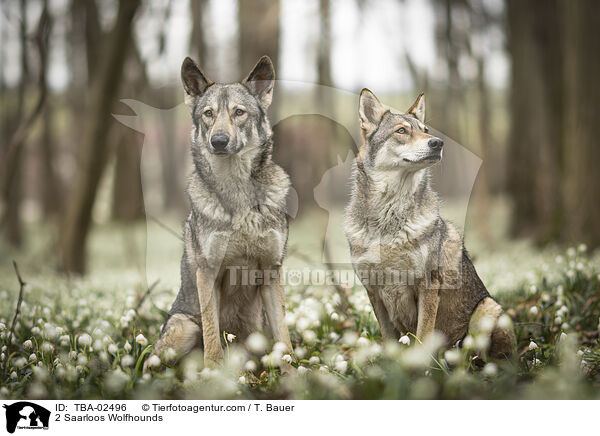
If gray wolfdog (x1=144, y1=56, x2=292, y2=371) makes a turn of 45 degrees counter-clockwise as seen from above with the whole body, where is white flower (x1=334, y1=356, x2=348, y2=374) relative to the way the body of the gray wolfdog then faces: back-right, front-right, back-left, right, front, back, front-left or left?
front

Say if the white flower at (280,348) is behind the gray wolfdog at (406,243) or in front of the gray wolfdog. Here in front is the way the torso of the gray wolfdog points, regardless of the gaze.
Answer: in front

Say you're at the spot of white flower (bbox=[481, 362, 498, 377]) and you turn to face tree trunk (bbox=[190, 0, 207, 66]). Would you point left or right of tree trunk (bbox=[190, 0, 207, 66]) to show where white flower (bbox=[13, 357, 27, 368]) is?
left

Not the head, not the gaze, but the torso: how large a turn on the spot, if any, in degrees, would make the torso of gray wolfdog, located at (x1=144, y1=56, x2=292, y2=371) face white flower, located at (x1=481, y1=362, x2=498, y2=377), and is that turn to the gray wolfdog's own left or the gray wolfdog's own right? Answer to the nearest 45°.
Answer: approximately 45° to the gray wolfdog's own left

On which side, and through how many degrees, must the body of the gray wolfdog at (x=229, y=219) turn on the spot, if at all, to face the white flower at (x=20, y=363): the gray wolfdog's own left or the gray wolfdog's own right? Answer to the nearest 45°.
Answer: approximately 90° to the gray wolfdog's own right

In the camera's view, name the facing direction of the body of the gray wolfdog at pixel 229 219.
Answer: toward the camera

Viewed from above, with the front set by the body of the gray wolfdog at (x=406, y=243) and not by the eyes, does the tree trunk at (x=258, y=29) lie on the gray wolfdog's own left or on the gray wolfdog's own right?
on the gray wolfdog's own right

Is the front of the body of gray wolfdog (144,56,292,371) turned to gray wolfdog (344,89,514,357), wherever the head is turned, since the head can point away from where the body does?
no

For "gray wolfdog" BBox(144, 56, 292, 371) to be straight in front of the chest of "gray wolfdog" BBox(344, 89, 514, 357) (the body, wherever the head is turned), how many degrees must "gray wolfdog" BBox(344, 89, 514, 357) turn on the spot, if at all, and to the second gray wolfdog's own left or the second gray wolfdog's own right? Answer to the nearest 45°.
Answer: approximately 45° to the second gray wolfdog's own right

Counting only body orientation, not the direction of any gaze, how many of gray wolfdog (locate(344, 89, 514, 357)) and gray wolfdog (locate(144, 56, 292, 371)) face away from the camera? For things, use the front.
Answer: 0

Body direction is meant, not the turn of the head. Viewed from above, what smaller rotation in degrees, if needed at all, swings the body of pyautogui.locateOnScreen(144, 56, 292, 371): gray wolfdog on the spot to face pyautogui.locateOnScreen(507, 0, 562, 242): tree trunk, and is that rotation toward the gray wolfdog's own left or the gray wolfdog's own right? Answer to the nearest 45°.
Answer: approximately 135° to the gray wolfdog's own left

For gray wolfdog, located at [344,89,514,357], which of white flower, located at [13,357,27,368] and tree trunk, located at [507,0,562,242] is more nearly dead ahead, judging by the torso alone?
the white flower

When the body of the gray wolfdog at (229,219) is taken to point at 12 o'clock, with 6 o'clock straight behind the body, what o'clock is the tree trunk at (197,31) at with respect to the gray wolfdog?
The tree trunk is roughly at 6 o'clock from the gray wolfdog.

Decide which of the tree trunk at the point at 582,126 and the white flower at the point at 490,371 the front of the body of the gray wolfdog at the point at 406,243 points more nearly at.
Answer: the white flower

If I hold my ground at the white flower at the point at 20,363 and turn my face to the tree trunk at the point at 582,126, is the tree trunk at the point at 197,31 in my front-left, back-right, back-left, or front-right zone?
front-left

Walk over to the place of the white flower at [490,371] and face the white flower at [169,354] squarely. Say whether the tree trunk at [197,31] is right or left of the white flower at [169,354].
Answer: right
